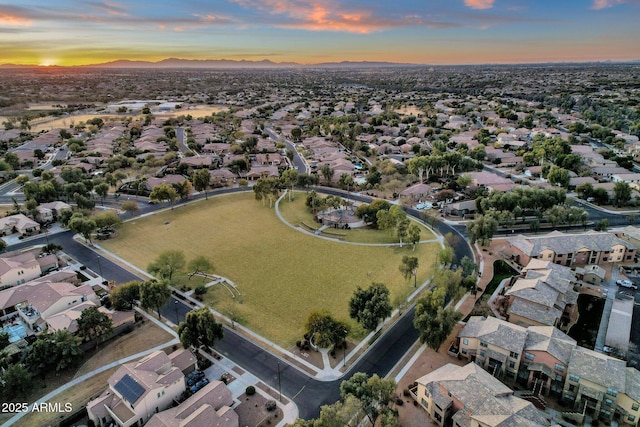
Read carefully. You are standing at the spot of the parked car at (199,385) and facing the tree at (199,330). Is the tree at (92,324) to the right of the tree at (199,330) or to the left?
left

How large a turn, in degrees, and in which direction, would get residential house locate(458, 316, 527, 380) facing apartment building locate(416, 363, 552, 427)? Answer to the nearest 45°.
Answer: approximately 45° to its left

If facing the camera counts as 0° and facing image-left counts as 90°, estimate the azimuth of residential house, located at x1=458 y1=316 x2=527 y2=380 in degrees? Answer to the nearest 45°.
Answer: approximately 45°

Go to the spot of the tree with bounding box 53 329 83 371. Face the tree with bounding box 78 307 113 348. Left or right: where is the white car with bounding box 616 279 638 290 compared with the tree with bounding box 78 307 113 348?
right

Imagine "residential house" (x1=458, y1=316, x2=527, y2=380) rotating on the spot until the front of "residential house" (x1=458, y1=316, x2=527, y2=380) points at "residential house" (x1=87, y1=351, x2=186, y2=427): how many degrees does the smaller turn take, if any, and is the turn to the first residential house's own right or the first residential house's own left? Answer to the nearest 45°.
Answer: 0° — it already faces it

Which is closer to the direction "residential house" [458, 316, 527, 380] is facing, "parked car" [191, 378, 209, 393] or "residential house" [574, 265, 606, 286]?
the parked car
